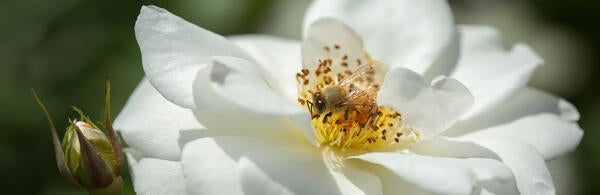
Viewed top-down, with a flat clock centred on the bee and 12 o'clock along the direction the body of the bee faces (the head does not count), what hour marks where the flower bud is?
The flower bud is roughly at 11 o'clock from the bee.

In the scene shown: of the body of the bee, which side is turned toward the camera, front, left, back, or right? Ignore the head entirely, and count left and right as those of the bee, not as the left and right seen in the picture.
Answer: left
